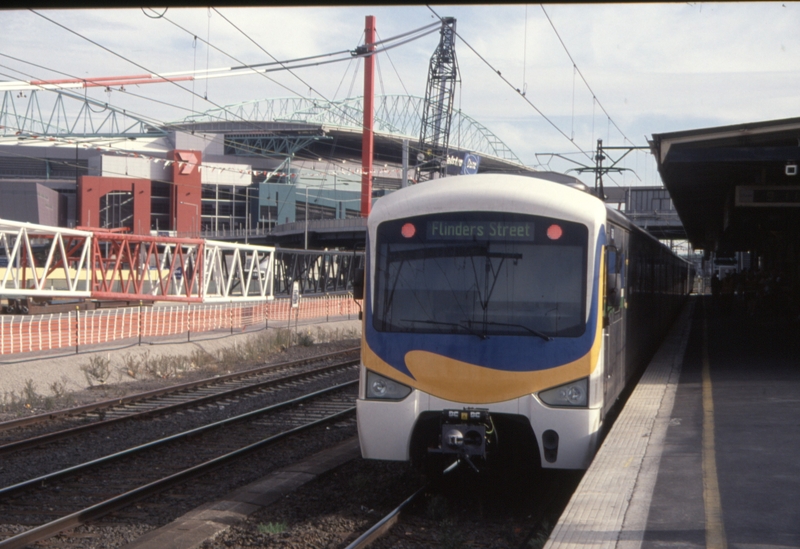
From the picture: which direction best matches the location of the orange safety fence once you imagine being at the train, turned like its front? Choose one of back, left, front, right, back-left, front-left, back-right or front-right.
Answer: back-right

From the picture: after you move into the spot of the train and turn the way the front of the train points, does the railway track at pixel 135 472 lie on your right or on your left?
on your right

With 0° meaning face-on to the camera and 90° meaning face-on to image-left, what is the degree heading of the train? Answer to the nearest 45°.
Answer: approximately 0°

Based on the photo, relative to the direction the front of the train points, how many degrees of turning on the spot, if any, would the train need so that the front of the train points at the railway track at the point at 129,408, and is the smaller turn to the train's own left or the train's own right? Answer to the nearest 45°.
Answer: approximately 135° to the train's own right

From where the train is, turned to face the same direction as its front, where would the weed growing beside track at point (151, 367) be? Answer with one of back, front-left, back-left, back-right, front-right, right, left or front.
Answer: back-right
